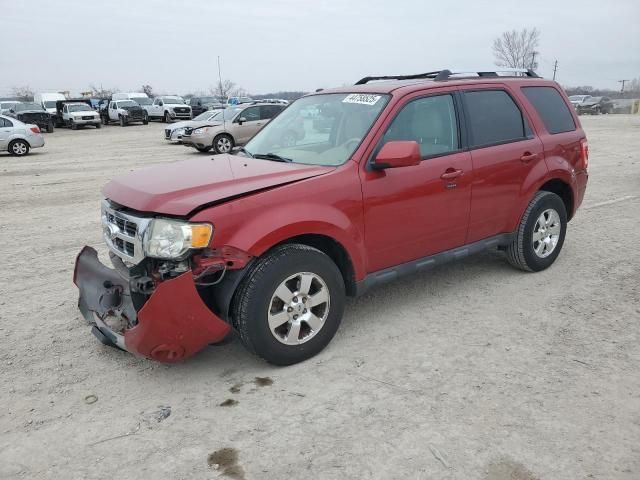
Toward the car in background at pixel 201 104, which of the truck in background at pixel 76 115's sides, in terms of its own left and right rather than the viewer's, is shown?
left

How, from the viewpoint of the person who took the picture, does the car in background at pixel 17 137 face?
facing to the left of the viewer

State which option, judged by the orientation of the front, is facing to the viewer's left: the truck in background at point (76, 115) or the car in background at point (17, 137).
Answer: the car in background at point (17, 137)

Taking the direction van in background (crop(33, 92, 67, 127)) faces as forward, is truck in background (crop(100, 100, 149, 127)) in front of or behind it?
in front

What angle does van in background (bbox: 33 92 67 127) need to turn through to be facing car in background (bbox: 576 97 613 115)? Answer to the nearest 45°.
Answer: approximately 45° to its left

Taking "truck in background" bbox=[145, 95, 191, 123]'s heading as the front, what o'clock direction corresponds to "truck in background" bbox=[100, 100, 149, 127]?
"truck in background" bbox=[100, 100, 149, 127] is roughly at 4 o'clock from "truck in background" bbox=[145, 95, 191, 123].

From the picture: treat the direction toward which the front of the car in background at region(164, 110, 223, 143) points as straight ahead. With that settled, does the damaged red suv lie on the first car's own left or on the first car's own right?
on the first car's own left

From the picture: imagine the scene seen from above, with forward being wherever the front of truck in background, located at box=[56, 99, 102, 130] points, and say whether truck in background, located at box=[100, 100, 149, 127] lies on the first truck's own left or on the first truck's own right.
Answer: on the first truck's own left

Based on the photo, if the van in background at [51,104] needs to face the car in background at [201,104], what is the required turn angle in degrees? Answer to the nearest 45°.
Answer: approximately 45° to its left

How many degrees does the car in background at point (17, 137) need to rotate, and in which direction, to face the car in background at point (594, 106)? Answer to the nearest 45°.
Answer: approximately 180°

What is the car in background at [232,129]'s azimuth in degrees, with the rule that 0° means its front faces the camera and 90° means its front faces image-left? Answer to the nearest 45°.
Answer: approximately 45°

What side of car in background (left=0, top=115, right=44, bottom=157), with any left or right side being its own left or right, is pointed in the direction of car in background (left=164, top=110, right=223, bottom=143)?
back

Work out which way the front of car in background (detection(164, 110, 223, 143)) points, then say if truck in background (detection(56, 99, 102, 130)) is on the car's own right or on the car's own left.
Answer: on the car's own right

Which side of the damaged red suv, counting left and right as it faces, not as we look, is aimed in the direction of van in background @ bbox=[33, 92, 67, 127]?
right

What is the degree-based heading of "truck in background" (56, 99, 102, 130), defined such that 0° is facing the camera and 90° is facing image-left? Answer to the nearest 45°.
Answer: approximately 315°
